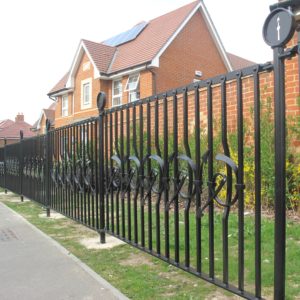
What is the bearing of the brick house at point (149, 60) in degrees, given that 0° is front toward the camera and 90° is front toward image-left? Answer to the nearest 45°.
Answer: approximately 45°
